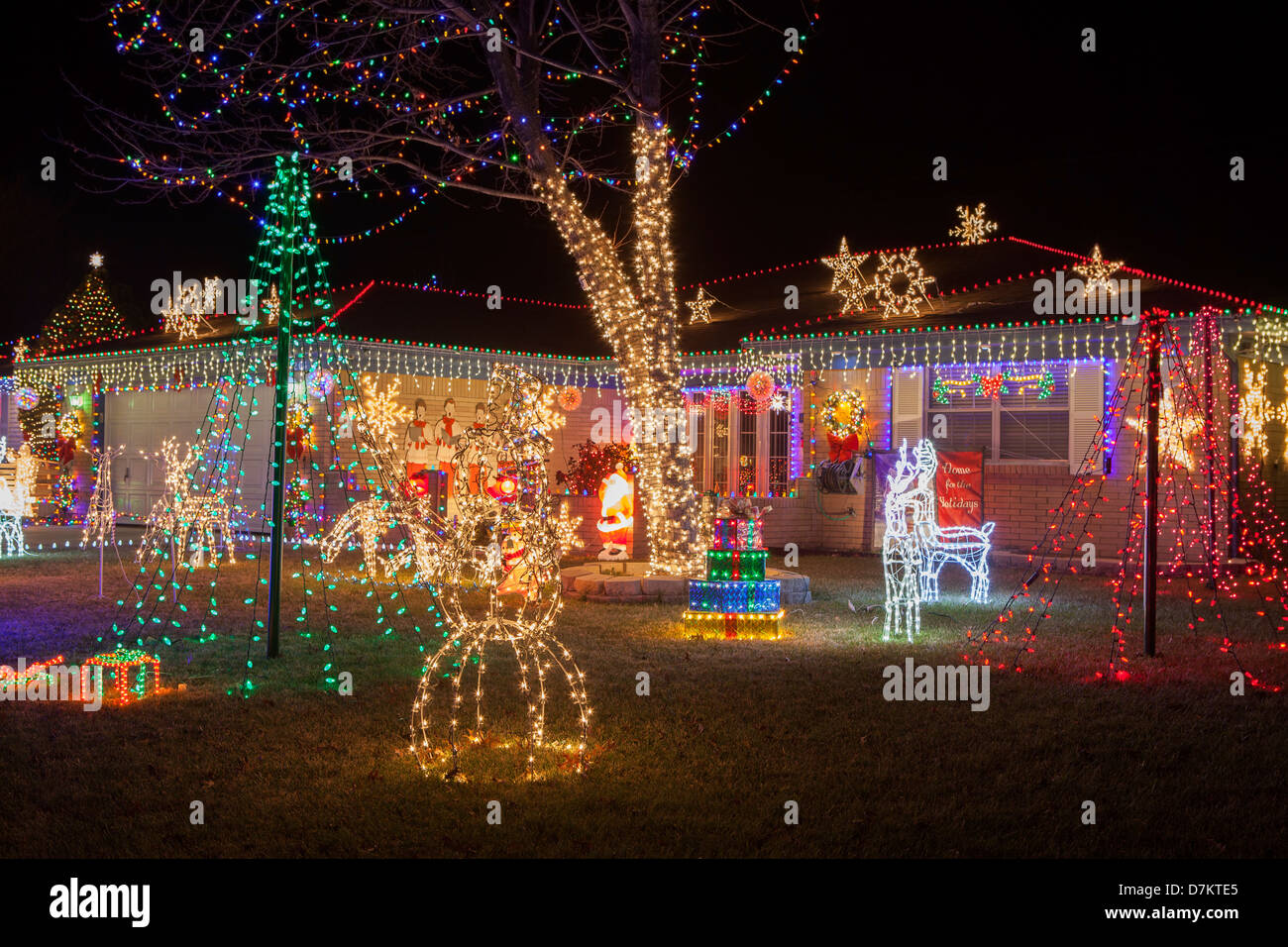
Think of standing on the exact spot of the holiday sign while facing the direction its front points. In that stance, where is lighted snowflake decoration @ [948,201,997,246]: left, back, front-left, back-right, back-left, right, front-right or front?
back

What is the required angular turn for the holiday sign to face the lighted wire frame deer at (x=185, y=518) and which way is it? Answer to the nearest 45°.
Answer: approximately 45° to its right

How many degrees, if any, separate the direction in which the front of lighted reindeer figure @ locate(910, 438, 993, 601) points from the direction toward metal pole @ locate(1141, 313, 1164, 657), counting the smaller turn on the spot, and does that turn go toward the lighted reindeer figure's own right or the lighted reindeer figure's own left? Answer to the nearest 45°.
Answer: approximately 135° to the lighted reindeer figure's own left

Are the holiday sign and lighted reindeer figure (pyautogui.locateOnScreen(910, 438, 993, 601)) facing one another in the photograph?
no

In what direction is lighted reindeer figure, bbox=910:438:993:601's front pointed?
to the viewer's left

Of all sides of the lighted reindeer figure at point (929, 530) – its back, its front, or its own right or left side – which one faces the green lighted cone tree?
front

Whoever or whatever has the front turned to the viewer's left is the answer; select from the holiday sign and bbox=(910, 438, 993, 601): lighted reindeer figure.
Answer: the lighted reindeer figure

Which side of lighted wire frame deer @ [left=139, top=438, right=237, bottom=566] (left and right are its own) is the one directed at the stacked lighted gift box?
left

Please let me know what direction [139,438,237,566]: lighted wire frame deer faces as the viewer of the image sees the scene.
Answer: facing the viewer and to the left of the viewer

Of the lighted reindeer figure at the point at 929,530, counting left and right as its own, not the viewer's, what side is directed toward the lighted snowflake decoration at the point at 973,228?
right

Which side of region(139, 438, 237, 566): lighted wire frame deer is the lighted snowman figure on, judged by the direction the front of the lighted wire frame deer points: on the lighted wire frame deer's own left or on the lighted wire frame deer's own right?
on the lighted wire frame deer's own left

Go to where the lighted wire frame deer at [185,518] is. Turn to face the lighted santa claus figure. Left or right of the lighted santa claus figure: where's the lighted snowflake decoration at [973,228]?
left

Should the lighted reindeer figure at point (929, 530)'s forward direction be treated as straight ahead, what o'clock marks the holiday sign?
The holiday sign is roughly at 3 o'clock from the lighted reindeer figure.

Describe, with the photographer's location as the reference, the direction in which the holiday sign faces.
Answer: facing the viewer

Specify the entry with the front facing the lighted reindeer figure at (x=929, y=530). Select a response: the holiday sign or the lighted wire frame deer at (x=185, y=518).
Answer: the holiday sign
